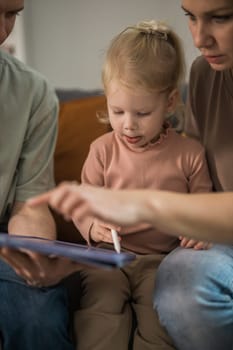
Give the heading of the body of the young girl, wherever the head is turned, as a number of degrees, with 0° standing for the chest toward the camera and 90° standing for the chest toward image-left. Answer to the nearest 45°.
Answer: approximately 0°
